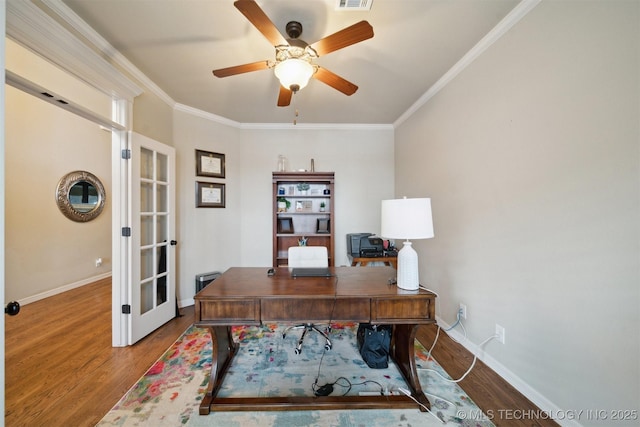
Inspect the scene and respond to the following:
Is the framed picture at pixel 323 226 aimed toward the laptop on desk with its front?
yes

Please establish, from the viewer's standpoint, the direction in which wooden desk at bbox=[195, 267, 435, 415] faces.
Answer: facing away from the viewer

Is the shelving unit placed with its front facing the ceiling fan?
yes

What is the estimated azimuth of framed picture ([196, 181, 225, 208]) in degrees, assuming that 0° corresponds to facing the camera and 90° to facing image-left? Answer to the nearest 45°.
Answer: approximately 315°

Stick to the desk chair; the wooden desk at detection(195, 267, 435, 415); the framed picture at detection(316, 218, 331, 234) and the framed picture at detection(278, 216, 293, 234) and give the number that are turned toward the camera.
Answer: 3

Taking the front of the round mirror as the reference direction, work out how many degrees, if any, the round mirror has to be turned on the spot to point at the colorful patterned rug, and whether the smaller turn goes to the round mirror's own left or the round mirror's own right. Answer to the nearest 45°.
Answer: approximately 45° to the round mirror's own right

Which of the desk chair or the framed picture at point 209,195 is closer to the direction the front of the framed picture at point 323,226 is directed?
the desk chair

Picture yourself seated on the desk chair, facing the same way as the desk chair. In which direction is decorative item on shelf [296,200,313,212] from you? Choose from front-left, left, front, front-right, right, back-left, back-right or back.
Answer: back

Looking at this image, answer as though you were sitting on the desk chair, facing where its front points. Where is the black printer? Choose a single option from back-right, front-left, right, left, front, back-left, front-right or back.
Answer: back-left
